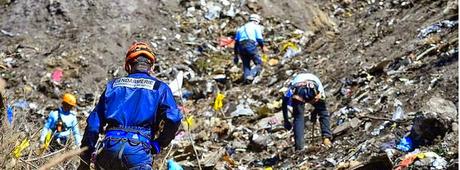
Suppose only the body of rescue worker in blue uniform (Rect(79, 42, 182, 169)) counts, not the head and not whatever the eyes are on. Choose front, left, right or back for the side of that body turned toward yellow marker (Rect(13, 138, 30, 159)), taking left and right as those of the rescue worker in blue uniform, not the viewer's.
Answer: left

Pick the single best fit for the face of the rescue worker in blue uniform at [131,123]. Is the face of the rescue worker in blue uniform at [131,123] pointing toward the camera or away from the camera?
away from the camera

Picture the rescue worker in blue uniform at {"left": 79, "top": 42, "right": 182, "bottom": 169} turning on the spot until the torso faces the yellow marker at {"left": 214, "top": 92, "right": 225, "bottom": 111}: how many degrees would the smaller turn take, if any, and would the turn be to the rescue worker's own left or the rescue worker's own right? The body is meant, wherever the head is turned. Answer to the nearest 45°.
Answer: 0° — they already face it

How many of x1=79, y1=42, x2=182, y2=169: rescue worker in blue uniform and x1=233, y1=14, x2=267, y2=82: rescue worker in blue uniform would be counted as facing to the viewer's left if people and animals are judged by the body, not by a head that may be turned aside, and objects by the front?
0

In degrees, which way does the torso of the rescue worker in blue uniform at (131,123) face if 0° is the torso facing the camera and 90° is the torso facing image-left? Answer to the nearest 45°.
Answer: approximately 180°

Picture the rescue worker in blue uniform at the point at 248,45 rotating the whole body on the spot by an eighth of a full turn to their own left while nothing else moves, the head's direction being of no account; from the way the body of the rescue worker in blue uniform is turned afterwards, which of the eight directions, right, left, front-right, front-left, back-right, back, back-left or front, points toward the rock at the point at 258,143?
back

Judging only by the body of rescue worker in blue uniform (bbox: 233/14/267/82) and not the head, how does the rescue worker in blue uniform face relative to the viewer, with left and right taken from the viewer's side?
facing away from the viewer and to the right of the viewer

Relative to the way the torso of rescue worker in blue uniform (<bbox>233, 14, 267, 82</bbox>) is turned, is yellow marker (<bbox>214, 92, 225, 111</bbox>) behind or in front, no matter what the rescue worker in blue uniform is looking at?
behind

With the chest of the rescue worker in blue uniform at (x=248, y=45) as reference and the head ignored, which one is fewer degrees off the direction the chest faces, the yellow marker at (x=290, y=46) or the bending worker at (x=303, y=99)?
the yellow marker
